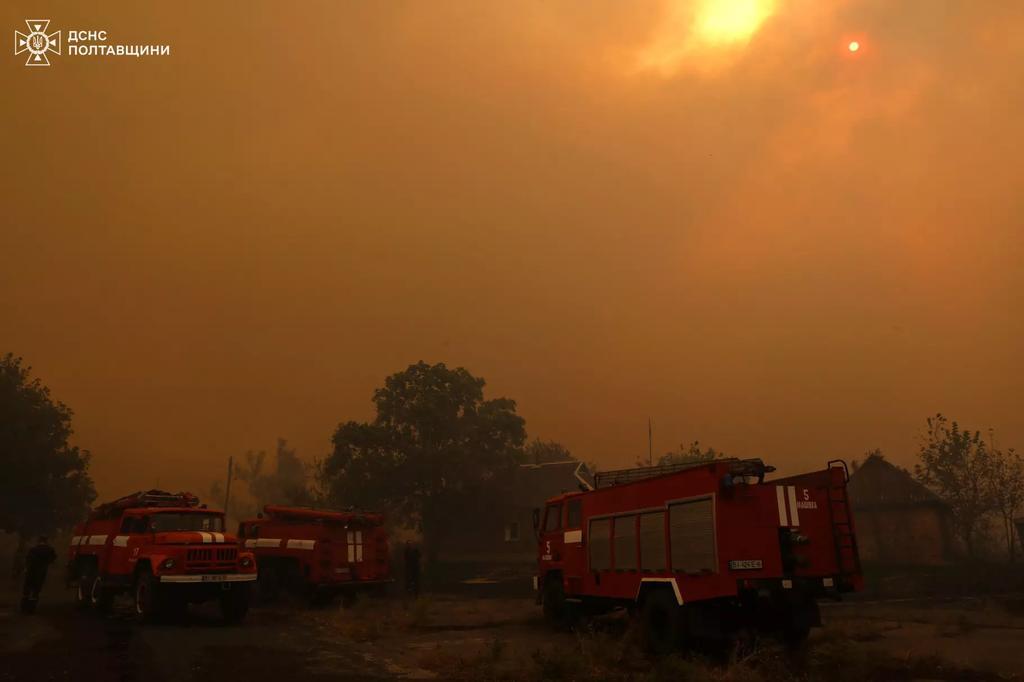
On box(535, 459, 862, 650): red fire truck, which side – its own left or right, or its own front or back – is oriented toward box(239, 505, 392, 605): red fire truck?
front

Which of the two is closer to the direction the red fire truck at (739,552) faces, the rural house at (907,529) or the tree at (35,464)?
the tree

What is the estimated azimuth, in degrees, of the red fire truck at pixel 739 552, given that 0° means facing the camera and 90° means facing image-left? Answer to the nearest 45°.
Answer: approximately 135°

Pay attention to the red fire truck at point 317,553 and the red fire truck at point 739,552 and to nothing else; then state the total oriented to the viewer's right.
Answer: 0

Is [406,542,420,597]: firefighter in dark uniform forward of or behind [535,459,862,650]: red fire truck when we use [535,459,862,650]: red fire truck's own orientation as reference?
forward

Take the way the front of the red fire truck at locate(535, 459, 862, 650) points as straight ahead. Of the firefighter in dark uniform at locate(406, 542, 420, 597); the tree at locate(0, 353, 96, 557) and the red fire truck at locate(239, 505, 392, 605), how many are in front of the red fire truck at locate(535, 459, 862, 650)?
3

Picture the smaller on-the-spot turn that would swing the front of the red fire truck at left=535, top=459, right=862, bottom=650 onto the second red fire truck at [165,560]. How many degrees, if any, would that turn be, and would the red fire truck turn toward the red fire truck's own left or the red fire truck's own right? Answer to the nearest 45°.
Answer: approximately 45° to the red fire truck's own left

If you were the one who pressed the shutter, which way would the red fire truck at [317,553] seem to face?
facing away from the viewer and to the left of the viewer

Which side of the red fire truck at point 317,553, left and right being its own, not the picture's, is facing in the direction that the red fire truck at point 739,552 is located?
back
